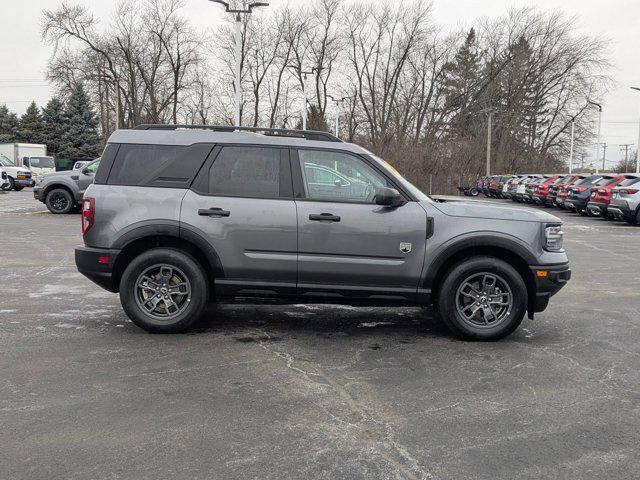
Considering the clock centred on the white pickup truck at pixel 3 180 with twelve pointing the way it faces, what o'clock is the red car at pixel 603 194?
The red car is roughly at 12 o'clock from the white pickup truck.

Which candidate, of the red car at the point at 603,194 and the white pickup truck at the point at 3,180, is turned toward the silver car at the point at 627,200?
the white pickup truck

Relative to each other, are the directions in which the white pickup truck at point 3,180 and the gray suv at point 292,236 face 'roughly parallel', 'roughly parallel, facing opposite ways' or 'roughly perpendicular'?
roughly parallel

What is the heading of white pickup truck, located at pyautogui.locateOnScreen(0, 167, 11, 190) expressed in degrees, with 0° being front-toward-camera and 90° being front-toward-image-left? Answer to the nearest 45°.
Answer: approximately 315°

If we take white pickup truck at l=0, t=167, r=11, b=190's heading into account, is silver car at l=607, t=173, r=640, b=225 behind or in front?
in front

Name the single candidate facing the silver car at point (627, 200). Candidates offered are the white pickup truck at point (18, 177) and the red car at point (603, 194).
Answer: the white pickup truck

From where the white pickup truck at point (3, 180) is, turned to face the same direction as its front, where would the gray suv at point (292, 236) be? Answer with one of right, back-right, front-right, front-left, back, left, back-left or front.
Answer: front-right

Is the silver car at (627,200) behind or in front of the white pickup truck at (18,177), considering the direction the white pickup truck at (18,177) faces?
in front

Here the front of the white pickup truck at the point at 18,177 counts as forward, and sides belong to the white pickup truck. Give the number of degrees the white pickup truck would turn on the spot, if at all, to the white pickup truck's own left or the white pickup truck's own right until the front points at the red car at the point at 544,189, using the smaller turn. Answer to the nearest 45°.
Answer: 0° — it already faces it

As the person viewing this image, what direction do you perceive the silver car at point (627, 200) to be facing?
facing away from the viewer and to the right of the viewer

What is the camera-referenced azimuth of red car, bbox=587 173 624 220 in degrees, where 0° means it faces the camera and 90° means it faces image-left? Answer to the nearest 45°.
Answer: approximately 225°

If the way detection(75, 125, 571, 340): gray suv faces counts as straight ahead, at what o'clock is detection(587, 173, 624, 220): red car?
The red car is roughly at 10 o'clock from the gray suv.

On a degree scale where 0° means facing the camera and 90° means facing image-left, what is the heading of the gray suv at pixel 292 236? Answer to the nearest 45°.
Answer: approximately 270°

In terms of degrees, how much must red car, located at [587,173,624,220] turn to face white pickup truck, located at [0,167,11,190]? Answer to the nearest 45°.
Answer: approximately 135° to its left
